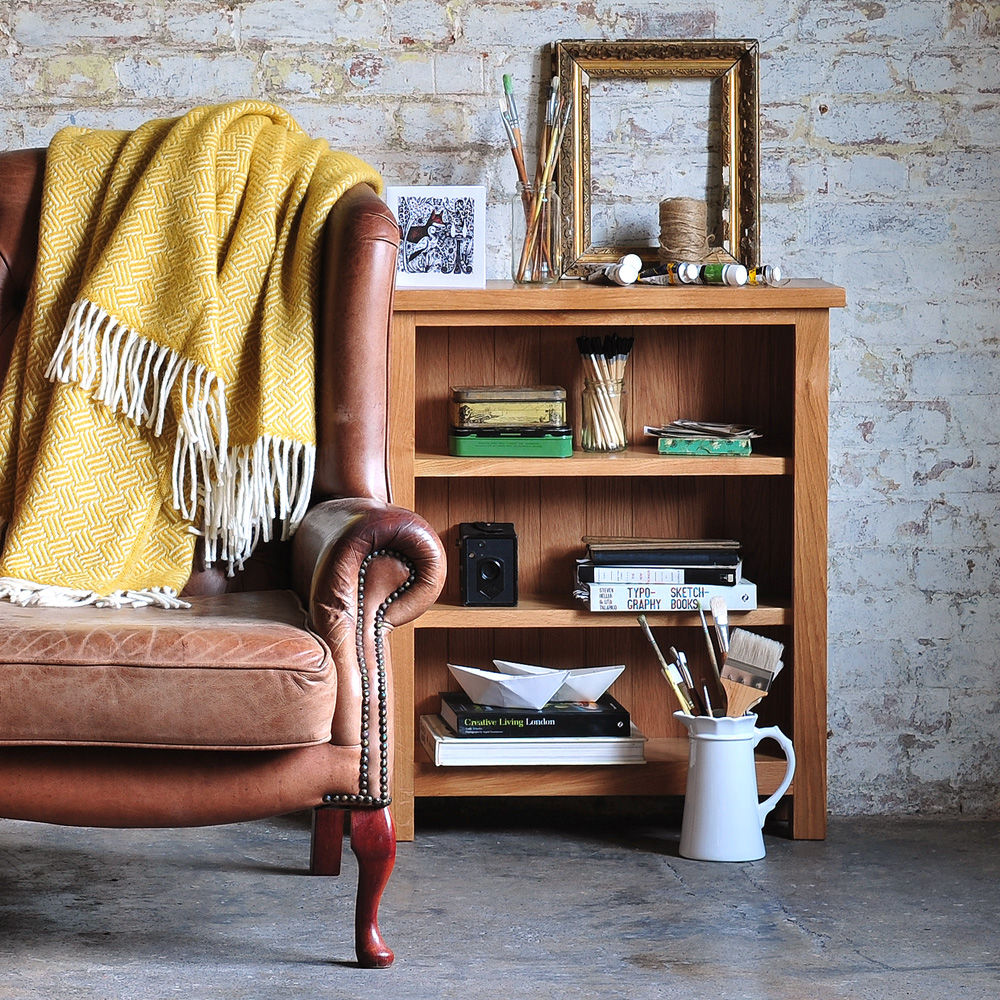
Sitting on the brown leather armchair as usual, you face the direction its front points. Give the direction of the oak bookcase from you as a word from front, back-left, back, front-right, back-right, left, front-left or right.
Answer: back-left

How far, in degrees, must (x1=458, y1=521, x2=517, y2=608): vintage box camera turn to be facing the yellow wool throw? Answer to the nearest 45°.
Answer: approximately 45° to its right

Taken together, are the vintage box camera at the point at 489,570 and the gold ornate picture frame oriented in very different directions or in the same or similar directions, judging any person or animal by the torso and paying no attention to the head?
same or similar directions

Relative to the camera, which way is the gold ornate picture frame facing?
toward the camera

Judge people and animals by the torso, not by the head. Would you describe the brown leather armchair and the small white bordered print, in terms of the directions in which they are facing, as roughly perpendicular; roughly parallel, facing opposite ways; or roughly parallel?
roughly parallel

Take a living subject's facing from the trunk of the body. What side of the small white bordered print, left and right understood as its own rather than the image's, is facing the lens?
front

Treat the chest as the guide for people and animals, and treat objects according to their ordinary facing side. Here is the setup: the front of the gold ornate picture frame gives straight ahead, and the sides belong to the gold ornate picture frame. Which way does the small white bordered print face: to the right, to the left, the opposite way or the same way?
the same way

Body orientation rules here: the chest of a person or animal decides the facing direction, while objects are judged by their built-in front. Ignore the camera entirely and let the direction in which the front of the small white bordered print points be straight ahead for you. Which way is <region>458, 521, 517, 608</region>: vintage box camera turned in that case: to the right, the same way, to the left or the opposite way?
the same way

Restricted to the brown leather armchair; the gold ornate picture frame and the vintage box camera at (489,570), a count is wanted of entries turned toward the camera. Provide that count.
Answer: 3

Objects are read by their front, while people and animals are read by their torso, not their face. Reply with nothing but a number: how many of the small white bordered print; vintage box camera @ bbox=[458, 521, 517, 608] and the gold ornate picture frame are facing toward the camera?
3

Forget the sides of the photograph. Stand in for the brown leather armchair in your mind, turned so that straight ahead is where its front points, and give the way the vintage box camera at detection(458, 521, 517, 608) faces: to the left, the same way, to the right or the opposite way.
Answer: the same way
